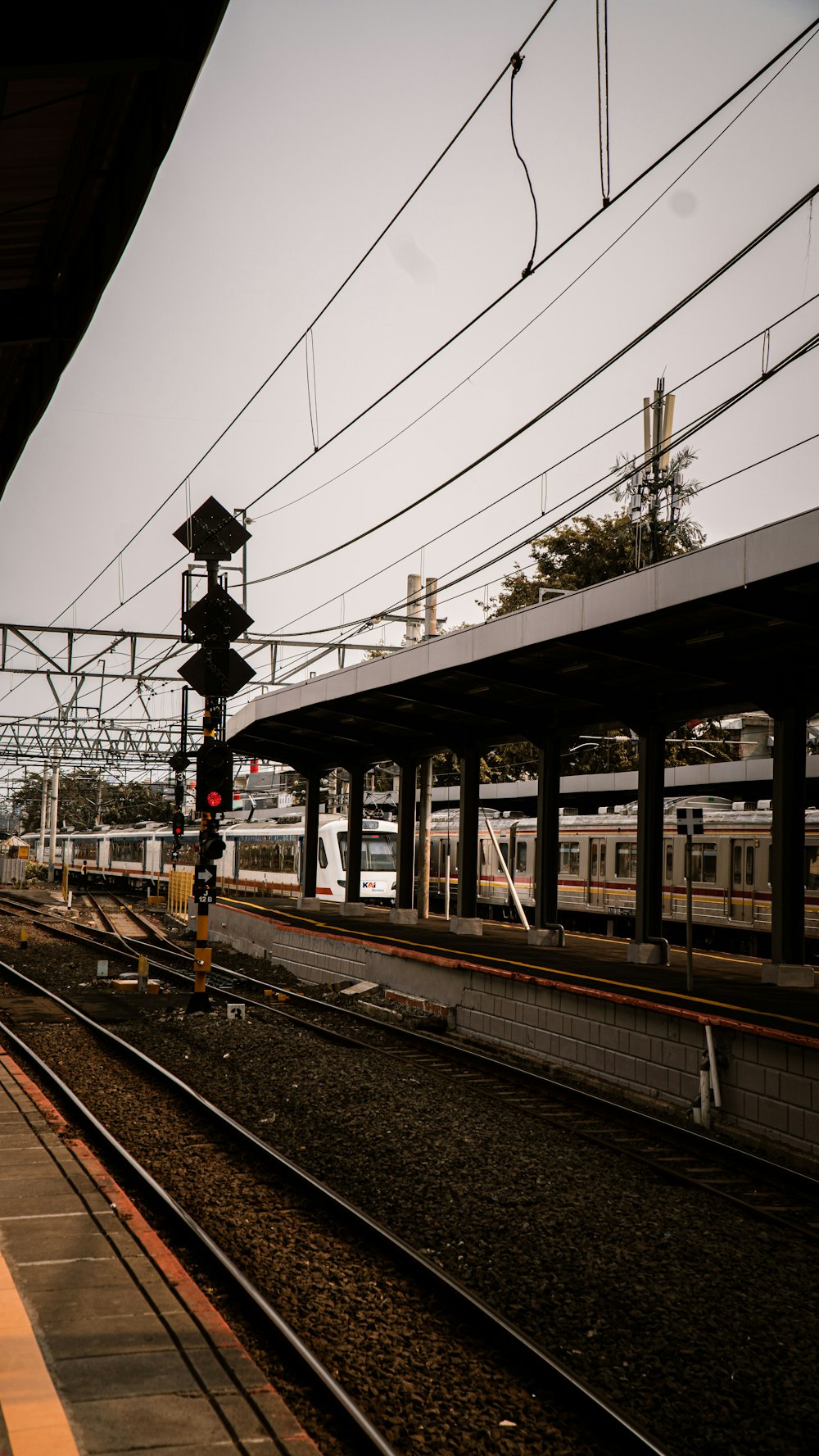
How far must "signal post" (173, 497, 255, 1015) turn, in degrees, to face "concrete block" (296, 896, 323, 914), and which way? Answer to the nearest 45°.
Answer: approximately 180°

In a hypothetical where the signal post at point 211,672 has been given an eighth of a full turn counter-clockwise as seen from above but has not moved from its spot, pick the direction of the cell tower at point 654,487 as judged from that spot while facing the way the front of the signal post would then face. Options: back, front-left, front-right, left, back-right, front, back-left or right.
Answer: left

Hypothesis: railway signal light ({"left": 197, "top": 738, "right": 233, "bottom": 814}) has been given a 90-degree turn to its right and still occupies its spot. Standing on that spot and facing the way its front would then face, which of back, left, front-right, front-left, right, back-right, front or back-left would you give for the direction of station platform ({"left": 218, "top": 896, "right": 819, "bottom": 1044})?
back

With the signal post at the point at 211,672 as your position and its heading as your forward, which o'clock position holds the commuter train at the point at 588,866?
The commuter train is roughly at 7 o'clock from the signal post.

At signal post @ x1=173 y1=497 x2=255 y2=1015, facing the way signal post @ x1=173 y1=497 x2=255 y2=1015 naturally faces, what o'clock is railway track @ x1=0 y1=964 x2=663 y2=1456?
The railway track is roughly at 12 o'clock from the signal post.

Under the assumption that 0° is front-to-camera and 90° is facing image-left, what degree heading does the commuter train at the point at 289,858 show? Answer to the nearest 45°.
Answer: approximately 315°

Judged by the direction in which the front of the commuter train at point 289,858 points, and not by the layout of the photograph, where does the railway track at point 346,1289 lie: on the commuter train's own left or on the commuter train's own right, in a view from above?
on the commuter train's own right

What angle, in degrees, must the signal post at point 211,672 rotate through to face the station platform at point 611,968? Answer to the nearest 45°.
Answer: approximately 90° to its left

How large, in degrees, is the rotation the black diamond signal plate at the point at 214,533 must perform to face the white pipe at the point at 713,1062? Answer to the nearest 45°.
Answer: approximately 45° to its left

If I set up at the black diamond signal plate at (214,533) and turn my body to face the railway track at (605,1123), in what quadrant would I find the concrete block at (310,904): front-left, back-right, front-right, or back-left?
back-left

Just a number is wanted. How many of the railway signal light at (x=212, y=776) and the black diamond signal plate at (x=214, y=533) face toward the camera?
2

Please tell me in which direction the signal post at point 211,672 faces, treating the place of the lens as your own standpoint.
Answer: facing the viewer

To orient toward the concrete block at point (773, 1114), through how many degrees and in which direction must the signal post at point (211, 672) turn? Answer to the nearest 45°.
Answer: approximately 45° to its left

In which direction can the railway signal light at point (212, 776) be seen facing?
toward the camera

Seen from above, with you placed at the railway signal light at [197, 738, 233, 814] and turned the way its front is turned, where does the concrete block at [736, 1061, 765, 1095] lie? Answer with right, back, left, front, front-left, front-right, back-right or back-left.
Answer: front-left
